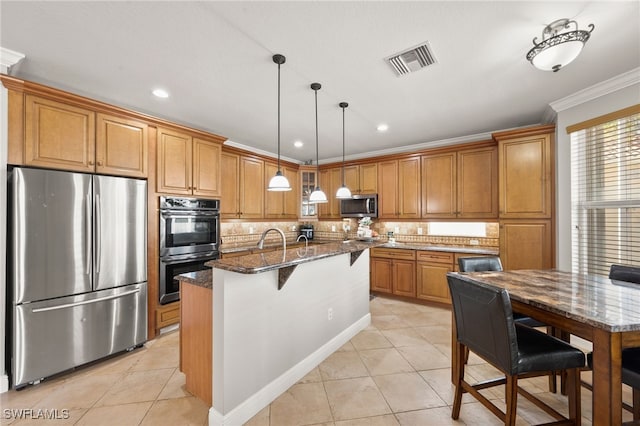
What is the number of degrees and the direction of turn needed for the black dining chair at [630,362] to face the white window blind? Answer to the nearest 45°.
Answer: approximately 135° to its right

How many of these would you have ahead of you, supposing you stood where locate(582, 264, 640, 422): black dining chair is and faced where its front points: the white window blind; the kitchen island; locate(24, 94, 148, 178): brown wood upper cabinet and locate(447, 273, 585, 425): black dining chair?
3

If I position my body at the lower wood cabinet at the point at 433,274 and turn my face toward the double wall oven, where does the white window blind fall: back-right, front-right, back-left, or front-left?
back-left

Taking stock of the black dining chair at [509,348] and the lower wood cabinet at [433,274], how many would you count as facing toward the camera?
1

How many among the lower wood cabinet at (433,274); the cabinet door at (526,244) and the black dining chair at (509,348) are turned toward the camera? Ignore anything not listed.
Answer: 2

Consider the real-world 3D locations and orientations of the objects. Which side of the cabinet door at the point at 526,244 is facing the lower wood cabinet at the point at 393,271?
right

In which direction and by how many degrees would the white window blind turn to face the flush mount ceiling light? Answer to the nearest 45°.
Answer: approximately 45° to its left

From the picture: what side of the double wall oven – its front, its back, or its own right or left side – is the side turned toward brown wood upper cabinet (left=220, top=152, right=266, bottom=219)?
left

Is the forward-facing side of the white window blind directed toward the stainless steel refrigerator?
yes

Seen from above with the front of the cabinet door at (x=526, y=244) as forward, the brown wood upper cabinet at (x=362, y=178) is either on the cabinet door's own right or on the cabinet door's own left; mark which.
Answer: on the cabinet door's own right
